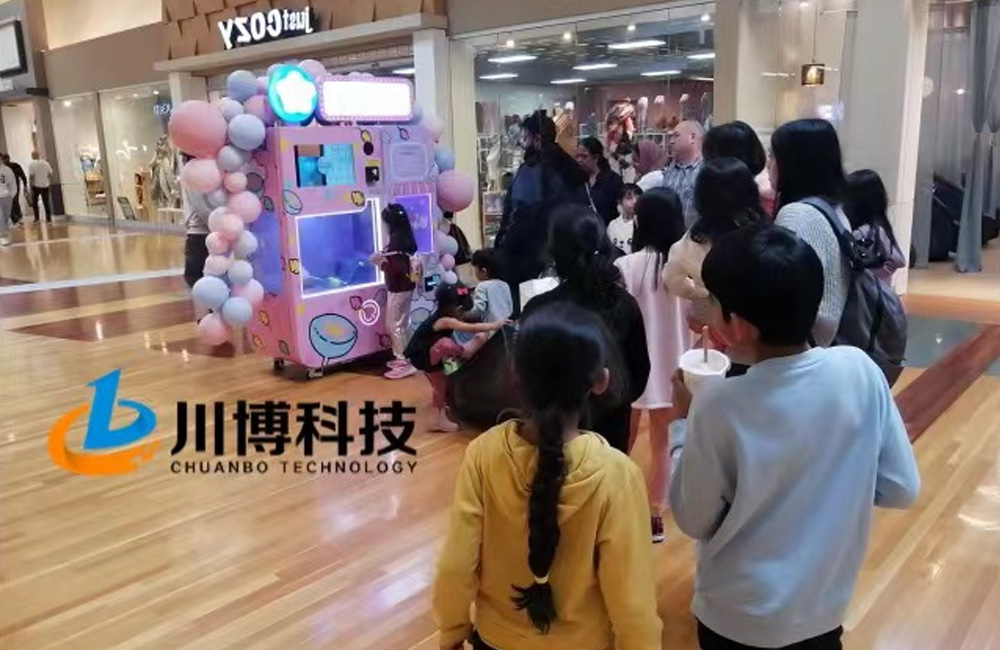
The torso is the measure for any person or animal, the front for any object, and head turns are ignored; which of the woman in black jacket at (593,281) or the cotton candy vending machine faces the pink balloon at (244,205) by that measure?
the woman in black jacket

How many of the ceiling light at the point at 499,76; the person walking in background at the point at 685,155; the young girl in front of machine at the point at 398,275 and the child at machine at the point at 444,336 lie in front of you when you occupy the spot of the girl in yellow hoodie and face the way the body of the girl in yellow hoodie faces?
4

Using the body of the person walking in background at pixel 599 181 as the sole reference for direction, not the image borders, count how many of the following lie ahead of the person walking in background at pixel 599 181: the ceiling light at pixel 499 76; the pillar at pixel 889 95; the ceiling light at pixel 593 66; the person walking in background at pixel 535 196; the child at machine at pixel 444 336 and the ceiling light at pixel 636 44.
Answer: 2

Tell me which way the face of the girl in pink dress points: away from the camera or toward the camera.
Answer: away from the camera

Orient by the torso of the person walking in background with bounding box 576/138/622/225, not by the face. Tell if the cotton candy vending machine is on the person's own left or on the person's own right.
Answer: on the person's own right

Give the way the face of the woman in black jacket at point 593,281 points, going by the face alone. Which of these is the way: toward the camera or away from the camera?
away from the camera

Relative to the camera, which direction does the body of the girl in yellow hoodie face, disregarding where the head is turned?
away from the camera

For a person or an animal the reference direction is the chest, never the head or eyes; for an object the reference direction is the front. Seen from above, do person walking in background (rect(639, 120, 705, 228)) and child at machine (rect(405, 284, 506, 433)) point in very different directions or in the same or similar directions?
very different directions

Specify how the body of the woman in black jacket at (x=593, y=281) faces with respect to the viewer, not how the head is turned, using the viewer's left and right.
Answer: facing away from the viewer and to the left of the viewer

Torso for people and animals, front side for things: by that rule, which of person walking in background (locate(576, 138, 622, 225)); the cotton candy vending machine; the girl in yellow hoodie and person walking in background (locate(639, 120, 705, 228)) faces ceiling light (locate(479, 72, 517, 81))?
the girl in yellow hoodie

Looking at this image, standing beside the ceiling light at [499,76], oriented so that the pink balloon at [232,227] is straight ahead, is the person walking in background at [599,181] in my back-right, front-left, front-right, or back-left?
front-left

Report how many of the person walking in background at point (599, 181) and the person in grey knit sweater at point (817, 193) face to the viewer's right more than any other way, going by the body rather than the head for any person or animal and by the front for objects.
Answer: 0

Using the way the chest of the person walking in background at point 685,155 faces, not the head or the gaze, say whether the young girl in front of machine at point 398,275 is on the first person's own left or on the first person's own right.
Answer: on the first person's own right

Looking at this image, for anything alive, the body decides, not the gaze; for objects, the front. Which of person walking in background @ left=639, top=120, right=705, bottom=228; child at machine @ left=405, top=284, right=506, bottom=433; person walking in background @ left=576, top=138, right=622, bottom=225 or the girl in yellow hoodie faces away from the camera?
the girl in yellow hoodie

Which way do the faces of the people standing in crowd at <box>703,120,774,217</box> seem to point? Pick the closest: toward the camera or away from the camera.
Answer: away from the camera
